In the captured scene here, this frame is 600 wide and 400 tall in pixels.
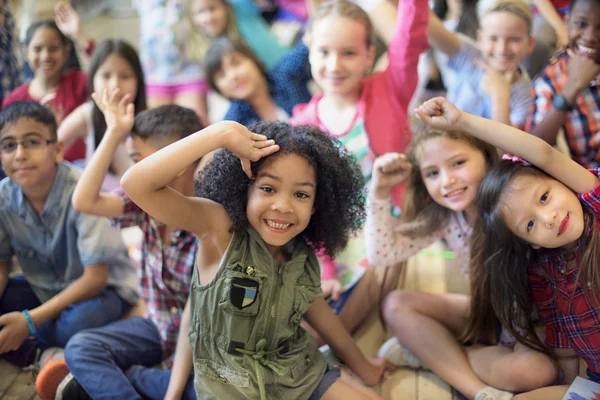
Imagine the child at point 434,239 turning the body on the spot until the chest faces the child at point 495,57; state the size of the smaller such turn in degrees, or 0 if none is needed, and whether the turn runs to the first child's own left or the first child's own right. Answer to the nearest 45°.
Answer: approximately 180°

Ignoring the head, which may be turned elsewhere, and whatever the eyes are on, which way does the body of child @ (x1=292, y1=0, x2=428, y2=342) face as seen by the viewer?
toward the camera

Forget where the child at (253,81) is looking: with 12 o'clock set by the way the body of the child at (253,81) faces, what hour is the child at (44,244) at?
the child at (44,244) is roughly at 1 o'clock from the child at (253,81).

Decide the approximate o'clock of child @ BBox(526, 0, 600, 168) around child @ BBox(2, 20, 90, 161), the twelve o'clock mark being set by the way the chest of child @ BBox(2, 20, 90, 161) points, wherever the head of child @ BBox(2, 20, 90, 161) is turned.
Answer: child @ BBox(526, 0, 600, 168) is roughly at 10 o'clock from child @ BBox(2, 20, 90, 161).

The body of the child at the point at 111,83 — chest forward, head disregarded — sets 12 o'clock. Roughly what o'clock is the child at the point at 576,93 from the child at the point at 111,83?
the child at the point at 576,93 is roughly at 10 o'clock from the child at the point at 111,83.

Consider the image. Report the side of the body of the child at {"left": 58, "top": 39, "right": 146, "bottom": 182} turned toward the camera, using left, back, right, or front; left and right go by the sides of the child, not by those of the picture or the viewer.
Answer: front

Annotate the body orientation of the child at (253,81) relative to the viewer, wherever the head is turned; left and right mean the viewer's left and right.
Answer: facing the viewer
